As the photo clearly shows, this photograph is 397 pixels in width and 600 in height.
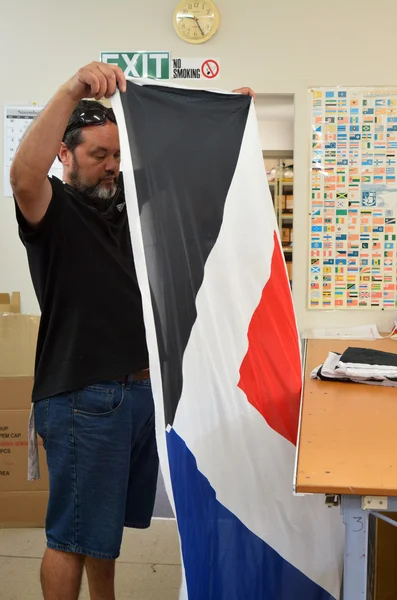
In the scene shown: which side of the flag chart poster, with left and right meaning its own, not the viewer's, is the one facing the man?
front

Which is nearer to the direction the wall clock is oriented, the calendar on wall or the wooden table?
the wooden table

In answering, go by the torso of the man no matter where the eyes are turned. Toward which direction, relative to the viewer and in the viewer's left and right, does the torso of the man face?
facing the viewer and to the right of the viewer

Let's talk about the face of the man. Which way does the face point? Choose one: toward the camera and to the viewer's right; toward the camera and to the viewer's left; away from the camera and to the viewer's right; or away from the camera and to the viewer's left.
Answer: toward the camera and to the viewer's right

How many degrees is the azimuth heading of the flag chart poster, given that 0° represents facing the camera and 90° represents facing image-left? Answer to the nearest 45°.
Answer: approximately 0°

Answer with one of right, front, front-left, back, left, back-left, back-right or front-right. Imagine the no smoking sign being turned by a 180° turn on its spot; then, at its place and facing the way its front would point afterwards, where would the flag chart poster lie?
right

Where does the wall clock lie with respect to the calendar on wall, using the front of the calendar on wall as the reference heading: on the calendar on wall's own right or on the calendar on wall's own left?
on the calendar on wall's own left

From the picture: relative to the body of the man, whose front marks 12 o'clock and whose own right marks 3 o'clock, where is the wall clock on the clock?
The wall clock is roughly at 8 o'clock from the man.
